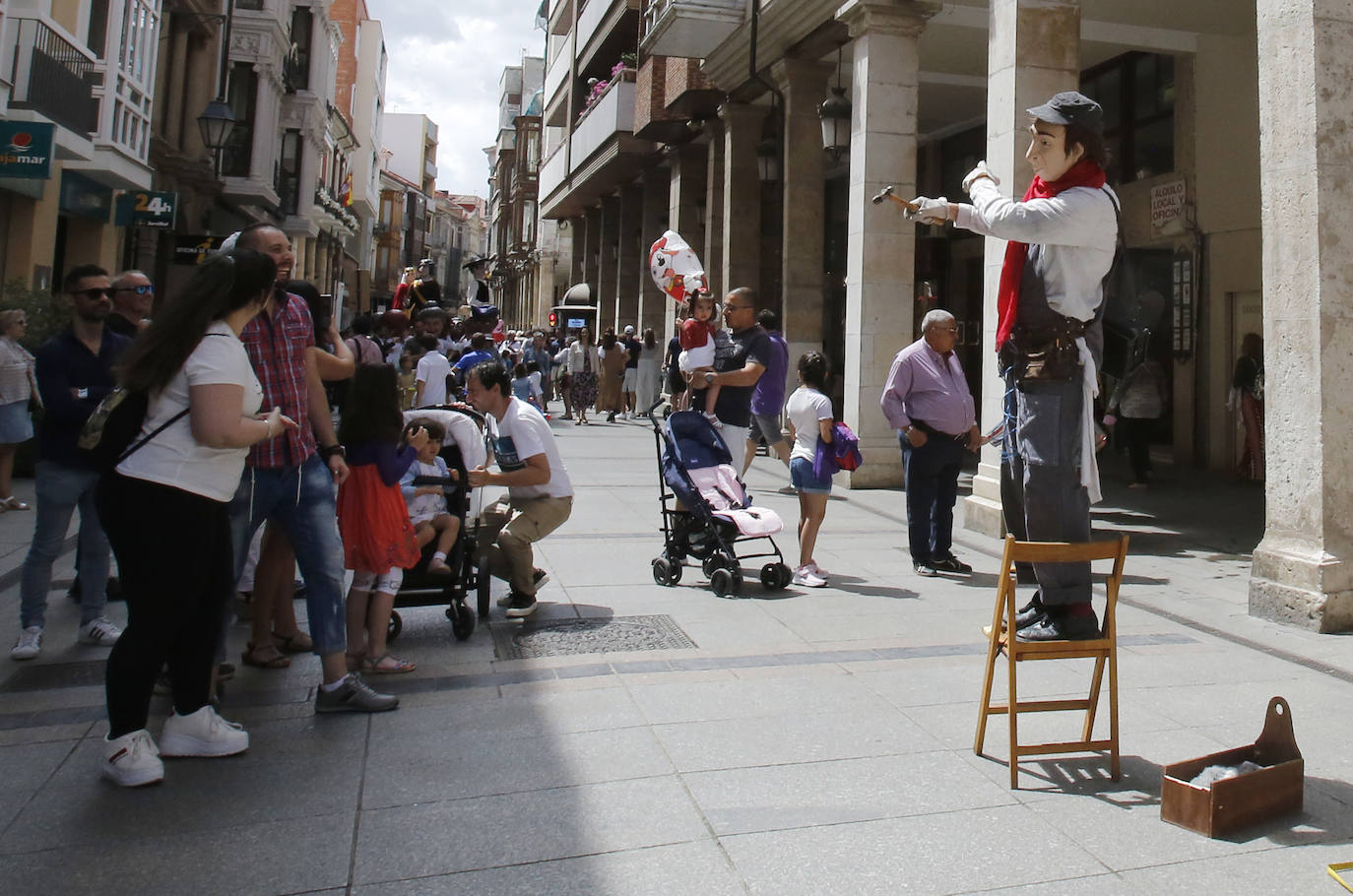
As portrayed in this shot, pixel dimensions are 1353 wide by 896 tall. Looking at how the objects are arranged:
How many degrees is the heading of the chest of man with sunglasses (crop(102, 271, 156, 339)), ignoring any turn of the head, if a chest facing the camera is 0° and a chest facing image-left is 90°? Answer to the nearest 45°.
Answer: approximately 315°

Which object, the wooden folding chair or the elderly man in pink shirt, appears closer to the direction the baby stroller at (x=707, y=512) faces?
the wooden folding chair

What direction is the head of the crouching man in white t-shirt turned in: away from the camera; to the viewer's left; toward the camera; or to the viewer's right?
to the viewer's left

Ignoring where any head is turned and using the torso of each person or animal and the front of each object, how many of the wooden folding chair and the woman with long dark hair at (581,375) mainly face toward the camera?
1

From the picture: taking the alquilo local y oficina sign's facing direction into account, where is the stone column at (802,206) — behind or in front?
in front

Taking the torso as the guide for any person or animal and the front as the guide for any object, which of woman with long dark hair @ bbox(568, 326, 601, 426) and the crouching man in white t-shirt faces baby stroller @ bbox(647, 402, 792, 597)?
the woman with long dark hair

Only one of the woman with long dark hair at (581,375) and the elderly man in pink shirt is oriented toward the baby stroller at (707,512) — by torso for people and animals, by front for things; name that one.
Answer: the woman with long dark hair

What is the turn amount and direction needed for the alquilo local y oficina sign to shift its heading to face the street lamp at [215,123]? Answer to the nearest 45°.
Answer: approximately 45° to its right

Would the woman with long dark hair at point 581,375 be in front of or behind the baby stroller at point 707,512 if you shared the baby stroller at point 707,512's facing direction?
behind
